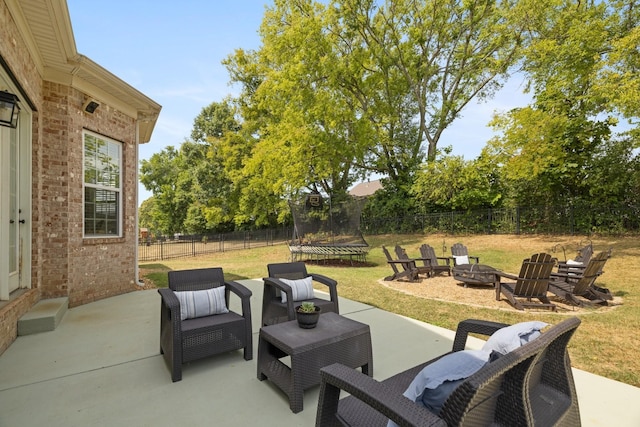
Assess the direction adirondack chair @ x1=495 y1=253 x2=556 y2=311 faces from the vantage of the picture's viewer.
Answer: facing away from the viewer and to the left of the viewer

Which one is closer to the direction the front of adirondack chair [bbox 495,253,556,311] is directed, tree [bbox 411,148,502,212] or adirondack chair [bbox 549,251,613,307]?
the tree

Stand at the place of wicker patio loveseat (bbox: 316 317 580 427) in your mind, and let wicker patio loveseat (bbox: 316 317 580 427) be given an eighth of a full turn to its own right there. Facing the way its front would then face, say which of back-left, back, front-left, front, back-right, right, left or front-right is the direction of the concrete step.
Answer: left

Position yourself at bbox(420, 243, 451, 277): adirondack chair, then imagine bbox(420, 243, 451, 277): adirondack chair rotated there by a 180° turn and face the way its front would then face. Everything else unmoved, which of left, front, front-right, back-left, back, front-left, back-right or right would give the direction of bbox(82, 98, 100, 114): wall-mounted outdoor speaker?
left

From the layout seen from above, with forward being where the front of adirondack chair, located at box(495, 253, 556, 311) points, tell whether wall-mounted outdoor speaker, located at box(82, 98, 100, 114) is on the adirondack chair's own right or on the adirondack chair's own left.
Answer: on the adirondack chair's own left

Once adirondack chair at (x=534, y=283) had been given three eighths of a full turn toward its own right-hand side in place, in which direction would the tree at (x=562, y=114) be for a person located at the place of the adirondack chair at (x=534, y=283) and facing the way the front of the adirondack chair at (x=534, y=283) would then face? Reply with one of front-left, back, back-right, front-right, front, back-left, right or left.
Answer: left

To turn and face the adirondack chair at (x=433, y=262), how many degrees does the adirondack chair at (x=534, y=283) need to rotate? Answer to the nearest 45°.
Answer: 0° — it already faces it

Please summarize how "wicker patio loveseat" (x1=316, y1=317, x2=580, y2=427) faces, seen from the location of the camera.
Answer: facing away from the viewer and to the left of the viewer

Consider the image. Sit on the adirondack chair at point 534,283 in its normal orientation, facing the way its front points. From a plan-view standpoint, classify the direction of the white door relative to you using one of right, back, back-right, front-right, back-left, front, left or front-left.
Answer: left

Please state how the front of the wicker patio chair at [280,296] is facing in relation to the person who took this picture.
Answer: facing the viewer and to the right of the viewer

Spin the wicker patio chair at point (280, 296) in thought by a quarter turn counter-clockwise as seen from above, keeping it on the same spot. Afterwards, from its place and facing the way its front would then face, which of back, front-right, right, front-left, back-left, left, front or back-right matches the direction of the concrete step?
back-left

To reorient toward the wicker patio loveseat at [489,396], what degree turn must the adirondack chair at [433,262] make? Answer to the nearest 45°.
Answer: approximately 45° to its right

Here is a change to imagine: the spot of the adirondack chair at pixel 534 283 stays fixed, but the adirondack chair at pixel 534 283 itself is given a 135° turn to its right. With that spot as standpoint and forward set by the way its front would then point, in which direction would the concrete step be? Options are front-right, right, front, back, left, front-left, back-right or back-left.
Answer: back-right
